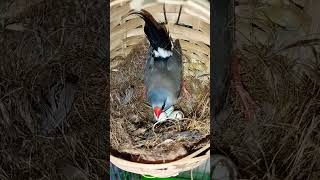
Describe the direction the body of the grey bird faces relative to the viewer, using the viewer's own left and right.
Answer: facing the viewer
